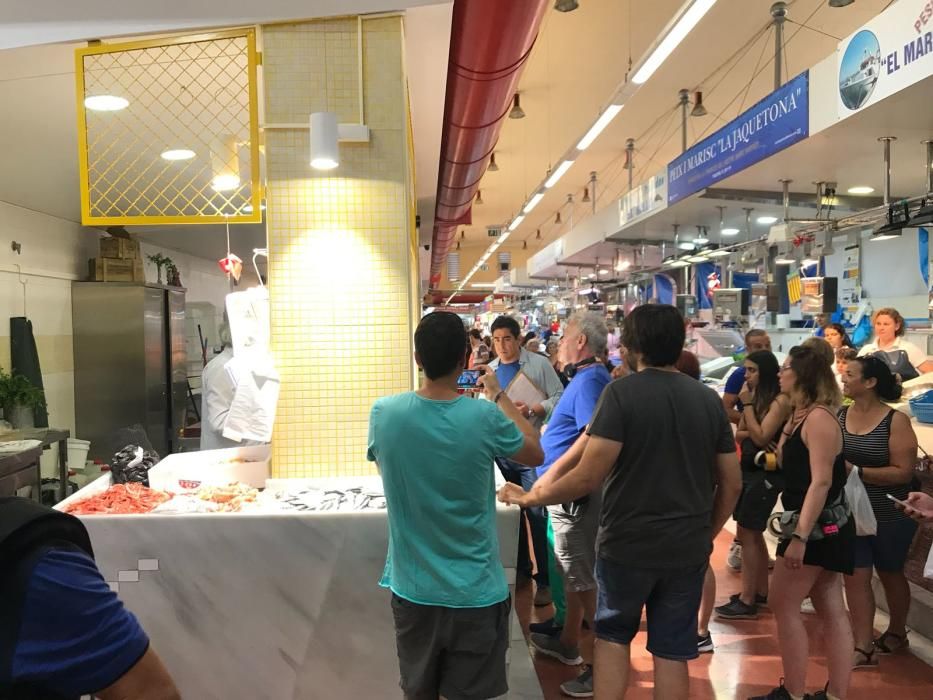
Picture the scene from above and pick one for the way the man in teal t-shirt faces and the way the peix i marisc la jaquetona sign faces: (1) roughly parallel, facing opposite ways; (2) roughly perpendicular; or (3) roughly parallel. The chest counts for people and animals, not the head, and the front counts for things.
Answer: roughly perpendicular

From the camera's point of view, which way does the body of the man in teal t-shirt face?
away from the camera

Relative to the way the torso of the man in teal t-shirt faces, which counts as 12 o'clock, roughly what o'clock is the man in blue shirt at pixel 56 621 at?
The man in blue shirt is roughly at 7 o'clock from the man in teal t-shirt.

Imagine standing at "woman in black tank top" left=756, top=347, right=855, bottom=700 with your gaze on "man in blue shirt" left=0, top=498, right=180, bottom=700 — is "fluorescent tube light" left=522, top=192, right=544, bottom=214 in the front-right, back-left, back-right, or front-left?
back-right

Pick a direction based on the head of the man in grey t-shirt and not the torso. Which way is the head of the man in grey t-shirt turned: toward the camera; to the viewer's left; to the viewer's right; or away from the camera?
away from the camera

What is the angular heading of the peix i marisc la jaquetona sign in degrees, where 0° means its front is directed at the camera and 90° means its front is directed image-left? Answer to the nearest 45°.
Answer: approximately 45°

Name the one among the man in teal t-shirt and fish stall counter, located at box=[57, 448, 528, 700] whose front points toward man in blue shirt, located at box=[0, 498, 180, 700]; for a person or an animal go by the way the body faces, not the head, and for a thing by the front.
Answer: the fish stall counter

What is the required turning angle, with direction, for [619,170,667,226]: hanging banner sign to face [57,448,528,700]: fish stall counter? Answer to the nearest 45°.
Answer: approximately 45° to its left
